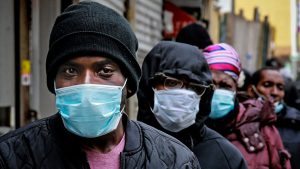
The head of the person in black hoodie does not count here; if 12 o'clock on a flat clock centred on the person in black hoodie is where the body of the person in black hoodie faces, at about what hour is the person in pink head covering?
The person in pink head covering is roughly at 7 o'clock from the person in black hoodie.

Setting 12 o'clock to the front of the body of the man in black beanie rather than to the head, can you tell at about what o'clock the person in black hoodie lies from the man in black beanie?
The person in black hoodie is roughly at 7 o'clock from the man in black beanie.

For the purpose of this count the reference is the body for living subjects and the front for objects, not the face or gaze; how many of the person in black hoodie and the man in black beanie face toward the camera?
2

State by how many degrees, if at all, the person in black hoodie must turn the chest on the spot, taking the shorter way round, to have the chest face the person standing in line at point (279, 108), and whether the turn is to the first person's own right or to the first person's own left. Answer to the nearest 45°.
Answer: approximately 135° to the first person's own left

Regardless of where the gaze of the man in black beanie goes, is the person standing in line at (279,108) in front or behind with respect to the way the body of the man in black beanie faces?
behind

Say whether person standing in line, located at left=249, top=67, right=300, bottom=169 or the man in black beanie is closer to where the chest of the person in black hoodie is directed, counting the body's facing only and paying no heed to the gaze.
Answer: the man in black beanie
